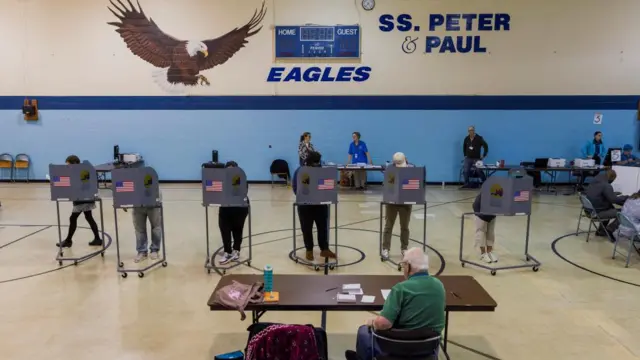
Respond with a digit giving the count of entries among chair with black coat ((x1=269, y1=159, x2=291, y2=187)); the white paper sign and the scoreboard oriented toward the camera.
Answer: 3

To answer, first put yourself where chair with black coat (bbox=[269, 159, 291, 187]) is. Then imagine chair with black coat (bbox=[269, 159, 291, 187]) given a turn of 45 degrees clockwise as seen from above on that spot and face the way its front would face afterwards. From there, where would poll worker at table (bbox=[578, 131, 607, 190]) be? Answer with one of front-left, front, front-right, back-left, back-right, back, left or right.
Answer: back-left

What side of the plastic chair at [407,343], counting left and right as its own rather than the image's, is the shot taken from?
back

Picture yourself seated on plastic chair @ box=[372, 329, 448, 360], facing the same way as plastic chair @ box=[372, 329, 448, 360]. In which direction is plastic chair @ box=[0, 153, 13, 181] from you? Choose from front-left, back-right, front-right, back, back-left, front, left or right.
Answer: front-left

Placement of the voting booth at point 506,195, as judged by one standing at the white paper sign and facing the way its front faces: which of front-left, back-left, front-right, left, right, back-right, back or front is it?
front

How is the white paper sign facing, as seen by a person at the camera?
facing the viewer

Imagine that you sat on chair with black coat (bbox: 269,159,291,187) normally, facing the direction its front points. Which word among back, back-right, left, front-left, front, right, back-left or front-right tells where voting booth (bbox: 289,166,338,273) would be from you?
front

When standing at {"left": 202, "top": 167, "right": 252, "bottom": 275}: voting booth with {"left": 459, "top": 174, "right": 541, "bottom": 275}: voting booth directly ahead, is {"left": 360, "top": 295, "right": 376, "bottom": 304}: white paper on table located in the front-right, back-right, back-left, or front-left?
front-right

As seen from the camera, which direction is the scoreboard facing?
toward the camera

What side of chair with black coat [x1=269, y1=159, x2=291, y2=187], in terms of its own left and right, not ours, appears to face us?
front

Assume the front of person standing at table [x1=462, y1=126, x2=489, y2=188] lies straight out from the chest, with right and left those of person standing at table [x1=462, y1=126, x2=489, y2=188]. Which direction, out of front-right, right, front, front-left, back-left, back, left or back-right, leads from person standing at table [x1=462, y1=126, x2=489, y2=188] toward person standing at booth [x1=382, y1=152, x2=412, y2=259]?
front
